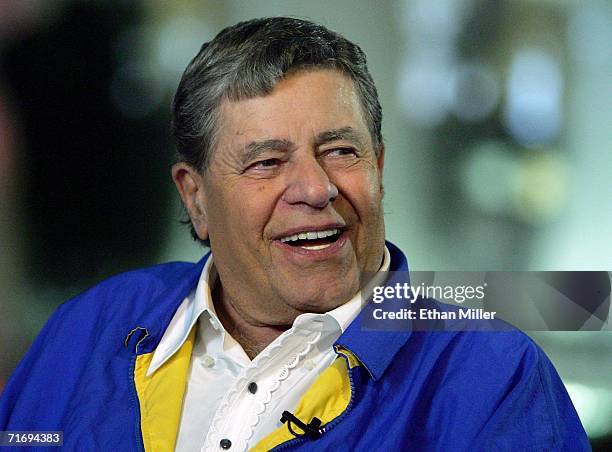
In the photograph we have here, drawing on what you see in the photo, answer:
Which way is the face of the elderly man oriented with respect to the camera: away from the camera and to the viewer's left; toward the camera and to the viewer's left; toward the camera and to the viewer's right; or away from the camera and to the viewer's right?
toward the camera and to the viewer's right

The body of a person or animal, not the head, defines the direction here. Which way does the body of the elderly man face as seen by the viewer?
toward the camera
